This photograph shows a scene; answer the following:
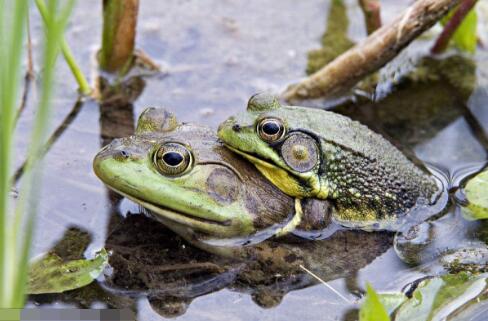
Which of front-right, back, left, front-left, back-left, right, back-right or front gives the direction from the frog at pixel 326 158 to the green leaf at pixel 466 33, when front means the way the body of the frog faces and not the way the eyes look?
back-right

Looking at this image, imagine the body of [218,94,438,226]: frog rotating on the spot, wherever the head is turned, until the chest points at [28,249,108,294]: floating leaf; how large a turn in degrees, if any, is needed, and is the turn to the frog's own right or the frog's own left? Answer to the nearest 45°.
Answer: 0° — it already faces it

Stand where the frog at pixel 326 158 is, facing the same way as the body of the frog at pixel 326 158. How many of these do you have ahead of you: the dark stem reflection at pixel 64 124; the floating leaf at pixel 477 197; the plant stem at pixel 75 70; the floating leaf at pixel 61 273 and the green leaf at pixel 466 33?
3

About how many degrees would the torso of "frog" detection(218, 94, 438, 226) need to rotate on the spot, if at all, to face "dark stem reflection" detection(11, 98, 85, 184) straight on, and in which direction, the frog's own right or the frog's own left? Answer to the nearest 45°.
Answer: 0° — it already faces it

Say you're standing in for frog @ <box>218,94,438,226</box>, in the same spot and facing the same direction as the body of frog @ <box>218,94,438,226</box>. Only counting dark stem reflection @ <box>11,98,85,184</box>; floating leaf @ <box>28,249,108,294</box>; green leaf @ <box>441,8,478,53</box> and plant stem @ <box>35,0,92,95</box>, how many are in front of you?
3

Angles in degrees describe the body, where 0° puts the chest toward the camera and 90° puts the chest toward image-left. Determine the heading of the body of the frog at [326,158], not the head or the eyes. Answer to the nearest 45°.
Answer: approximately 90°

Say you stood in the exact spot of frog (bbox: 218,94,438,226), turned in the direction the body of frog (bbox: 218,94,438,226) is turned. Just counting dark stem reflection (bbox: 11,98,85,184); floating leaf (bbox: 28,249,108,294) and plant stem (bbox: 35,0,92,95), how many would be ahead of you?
3
